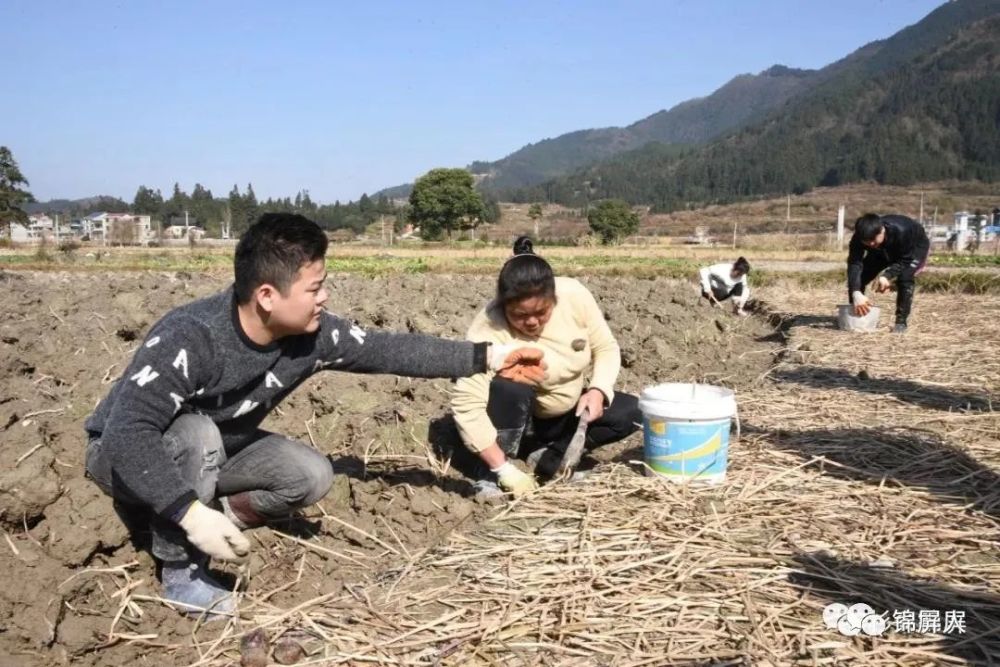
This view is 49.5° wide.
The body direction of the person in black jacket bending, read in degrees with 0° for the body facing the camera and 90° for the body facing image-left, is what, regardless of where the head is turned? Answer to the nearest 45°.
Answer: approximately 45°

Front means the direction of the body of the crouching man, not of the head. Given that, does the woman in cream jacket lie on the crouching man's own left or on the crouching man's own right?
on the crouching man's own left

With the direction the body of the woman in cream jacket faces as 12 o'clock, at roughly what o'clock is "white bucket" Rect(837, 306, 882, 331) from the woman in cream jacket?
The white bucket is roughly at 7 o'clock from the woman in cream jacket.

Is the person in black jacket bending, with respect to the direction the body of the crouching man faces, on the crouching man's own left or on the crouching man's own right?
on the crouching man's own left

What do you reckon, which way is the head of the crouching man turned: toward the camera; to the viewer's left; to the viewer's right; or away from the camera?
to the viewer's right

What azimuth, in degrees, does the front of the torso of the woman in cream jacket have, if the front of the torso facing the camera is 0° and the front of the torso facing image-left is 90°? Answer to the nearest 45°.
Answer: approximately 0°

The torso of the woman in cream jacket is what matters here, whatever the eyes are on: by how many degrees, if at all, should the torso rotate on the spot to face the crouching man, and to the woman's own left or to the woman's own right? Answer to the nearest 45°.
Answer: approximately 45° to the woman's own right

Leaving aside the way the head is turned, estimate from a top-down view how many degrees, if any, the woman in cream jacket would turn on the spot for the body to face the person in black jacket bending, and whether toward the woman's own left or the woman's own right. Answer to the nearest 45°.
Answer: approximately 135° to the woman's own left
